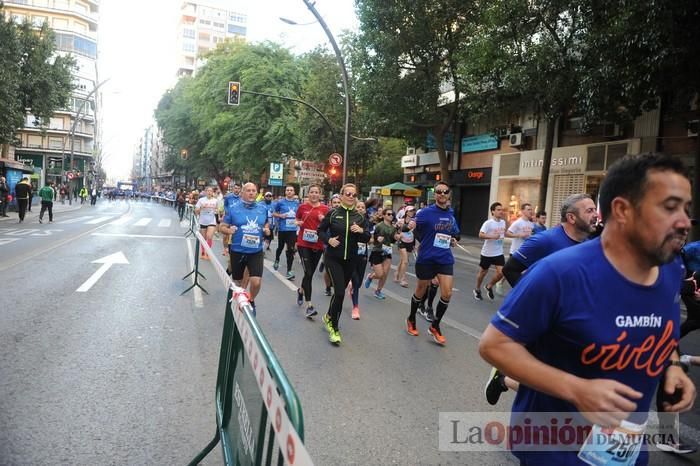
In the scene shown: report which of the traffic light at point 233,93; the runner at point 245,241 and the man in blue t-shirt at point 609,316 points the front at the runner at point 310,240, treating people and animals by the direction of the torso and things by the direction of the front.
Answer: the traffic light

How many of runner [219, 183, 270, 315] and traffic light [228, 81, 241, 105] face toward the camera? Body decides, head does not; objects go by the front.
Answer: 2

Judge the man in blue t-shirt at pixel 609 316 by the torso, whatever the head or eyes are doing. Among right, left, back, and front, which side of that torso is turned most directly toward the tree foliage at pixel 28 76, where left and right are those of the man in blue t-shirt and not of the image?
back

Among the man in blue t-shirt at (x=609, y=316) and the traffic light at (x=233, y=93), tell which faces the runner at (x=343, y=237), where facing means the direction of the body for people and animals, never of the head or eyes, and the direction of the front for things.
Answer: the traffic light

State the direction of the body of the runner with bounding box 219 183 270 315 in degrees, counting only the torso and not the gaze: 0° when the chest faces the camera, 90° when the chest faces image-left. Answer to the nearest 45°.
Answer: approximately 0°

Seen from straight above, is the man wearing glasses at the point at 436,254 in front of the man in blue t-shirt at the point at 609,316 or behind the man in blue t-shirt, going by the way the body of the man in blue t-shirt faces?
behind

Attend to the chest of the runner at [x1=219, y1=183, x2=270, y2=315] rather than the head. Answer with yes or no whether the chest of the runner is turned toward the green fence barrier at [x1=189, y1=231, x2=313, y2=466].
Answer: yes

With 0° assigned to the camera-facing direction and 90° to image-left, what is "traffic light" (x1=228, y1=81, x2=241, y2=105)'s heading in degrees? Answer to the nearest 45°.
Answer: approximately 0°
